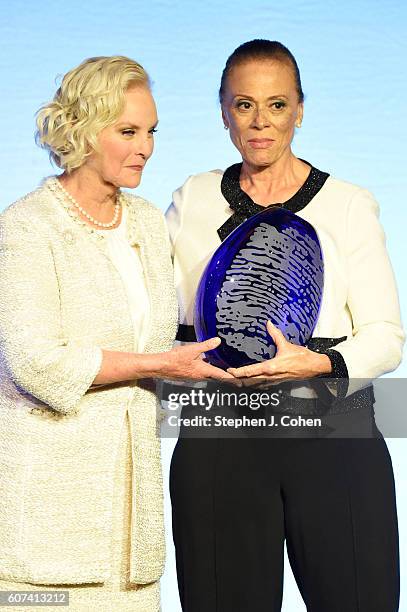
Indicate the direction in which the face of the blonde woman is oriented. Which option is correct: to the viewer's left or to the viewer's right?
to the viewer's right

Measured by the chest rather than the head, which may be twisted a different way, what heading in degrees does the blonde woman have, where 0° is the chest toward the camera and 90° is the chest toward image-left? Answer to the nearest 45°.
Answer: approximately 315°

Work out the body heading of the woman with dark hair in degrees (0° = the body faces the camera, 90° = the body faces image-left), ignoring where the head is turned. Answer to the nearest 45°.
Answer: approximately 0°
